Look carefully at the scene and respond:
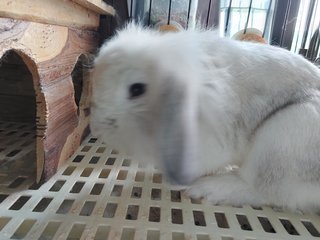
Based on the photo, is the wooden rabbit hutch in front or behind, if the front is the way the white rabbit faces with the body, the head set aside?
in front

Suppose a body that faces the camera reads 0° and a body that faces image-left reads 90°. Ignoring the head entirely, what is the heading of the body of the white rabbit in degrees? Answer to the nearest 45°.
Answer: approximately 90°
